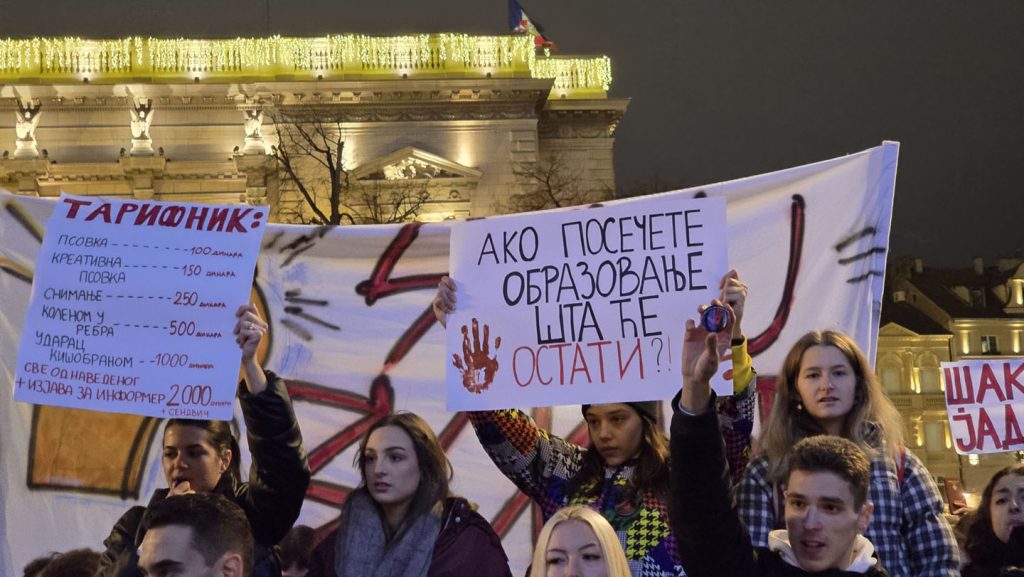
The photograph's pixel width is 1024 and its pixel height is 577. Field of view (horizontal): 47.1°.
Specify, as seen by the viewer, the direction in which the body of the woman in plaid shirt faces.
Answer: toward the camera

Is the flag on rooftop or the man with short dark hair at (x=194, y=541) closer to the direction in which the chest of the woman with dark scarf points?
the man with short dark hair

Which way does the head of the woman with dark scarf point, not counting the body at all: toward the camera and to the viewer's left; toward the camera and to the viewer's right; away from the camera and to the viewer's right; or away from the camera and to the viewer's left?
toward the camera and to the viewer's left

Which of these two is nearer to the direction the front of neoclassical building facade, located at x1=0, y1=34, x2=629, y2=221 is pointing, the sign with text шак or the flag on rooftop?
the sign with text шак

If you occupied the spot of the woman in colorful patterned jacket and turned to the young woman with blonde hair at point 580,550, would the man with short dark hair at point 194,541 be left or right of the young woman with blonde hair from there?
right

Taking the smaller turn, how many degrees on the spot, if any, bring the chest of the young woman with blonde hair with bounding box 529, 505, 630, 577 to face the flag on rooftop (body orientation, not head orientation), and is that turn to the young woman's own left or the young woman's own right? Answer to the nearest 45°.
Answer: approximately 180°

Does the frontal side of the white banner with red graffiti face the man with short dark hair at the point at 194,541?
yes

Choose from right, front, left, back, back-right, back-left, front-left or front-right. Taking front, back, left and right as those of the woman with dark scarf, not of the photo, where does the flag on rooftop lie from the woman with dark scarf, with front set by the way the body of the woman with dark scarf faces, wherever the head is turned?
back-right

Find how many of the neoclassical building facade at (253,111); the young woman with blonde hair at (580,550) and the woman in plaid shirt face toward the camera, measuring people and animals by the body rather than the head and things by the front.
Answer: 3

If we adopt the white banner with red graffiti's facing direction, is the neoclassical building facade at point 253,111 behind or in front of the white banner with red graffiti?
behind

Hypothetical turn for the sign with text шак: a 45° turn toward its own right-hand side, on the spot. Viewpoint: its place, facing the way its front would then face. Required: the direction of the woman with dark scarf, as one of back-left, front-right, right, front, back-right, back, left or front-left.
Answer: front

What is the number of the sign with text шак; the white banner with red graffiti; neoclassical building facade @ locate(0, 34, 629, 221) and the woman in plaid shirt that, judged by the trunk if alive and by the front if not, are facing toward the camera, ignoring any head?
4

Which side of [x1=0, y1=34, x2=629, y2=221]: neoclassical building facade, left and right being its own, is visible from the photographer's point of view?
front

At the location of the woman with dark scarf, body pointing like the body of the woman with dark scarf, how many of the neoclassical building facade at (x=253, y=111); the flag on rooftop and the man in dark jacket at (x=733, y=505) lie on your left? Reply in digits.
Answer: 1

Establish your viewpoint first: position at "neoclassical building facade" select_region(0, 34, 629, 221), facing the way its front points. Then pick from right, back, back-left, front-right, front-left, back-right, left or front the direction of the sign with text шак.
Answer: front
